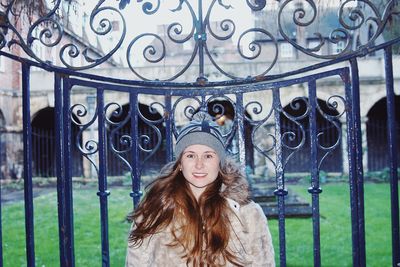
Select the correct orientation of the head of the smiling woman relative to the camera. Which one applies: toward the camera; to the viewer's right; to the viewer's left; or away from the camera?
toward the camera

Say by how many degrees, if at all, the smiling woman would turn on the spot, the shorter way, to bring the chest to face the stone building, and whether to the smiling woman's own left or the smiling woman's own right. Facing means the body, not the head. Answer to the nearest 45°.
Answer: approximately 180°

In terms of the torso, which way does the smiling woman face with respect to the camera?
toward the camera
